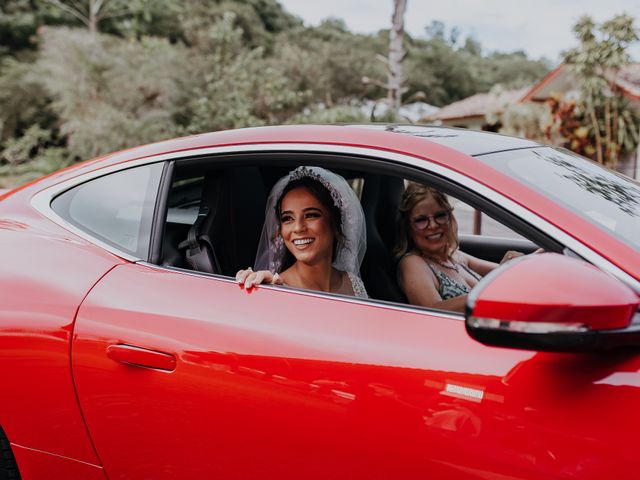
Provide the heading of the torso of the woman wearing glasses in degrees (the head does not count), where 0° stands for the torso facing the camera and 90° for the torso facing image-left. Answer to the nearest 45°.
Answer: approximately 315°

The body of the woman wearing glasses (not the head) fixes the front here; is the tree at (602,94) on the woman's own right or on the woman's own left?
on the woman's own left

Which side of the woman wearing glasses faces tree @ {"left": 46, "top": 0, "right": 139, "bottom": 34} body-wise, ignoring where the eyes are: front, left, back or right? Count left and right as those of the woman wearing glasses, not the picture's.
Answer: back
